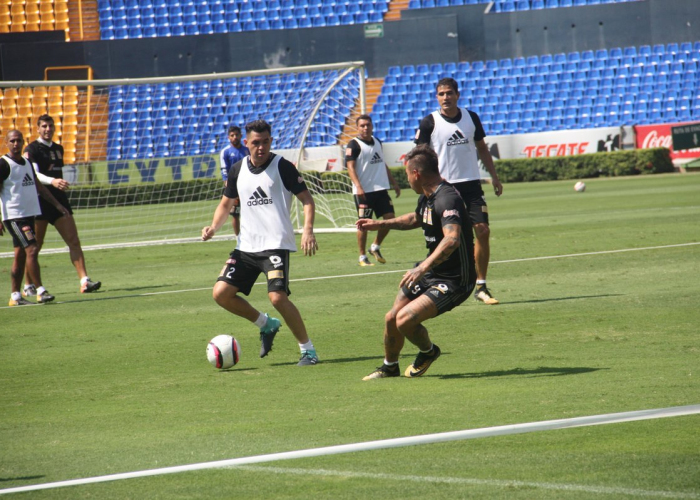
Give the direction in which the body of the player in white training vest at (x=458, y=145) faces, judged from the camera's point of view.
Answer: toward the camera

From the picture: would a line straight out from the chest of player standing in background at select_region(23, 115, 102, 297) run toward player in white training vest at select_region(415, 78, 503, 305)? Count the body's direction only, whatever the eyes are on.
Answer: yes

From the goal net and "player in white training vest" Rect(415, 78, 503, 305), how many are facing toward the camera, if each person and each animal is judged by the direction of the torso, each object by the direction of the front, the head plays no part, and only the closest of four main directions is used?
2

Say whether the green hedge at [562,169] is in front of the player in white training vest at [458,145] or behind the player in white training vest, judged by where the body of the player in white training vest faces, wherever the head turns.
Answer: behind

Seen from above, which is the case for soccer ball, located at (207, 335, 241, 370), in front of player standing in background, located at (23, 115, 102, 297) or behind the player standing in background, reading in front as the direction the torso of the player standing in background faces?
in front

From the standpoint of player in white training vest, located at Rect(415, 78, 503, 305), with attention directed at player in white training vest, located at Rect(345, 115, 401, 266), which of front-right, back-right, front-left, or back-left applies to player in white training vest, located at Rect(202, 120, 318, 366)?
back-left

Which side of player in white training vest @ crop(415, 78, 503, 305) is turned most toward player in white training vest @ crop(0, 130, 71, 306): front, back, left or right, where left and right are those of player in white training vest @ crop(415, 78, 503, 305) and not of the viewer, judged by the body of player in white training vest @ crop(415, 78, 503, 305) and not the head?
right

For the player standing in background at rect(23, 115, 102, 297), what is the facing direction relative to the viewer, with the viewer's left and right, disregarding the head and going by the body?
facing the viewer and to the right of the viewer

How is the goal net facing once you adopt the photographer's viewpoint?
facing the viewer
